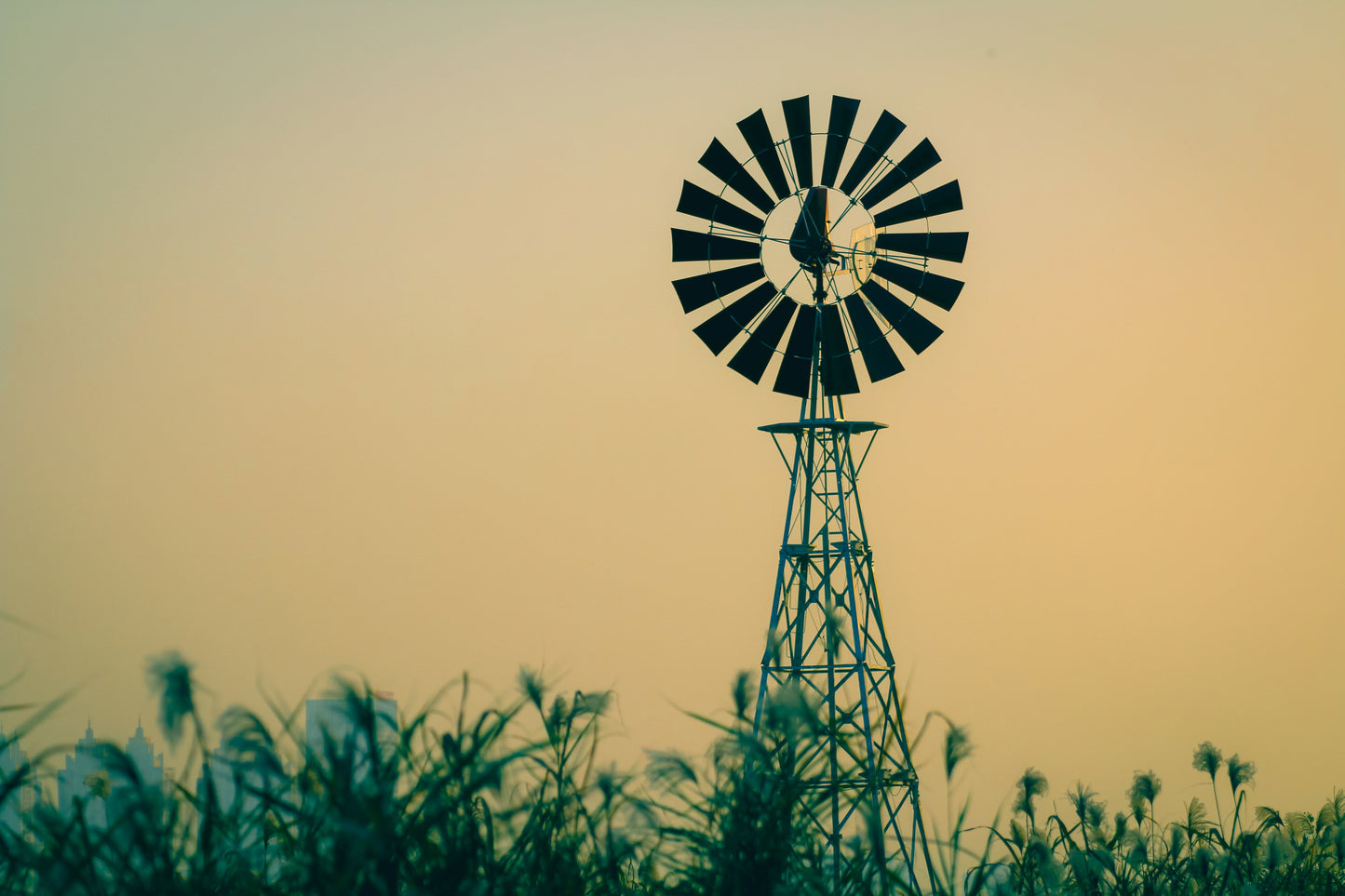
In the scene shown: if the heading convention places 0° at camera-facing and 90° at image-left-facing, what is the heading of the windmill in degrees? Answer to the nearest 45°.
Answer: approximately 0°
